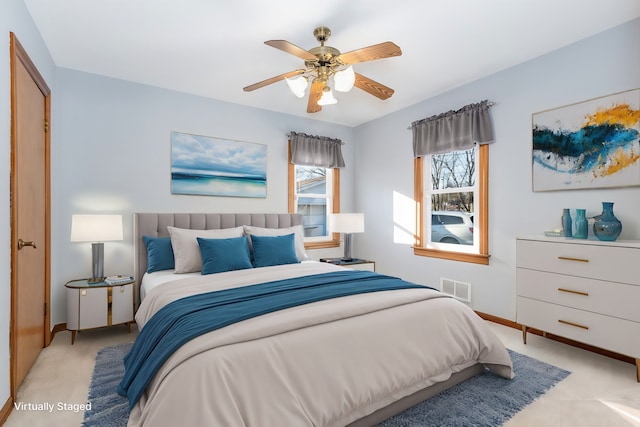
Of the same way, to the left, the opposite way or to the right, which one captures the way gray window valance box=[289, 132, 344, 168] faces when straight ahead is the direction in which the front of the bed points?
the same way

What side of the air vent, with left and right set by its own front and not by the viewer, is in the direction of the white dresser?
left

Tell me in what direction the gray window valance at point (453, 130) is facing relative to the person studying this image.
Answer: facing the viewer and to the left of the viewer

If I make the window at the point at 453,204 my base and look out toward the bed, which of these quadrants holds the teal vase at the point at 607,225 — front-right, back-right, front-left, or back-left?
front-left

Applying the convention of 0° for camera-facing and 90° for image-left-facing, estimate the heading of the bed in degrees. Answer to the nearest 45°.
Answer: approximately 315°

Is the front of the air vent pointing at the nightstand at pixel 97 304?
yes

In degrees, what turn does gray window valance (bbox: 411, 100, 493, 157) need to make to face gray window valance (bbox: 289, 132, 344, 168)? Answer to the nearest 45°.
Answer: approximately 45° to its right

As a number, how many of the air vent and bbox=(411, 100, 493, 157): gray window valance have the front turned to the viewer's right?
0

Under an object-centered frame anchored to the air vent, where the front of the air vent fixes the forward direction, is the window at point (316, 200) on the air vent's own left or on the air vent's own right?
on the air vent's own right

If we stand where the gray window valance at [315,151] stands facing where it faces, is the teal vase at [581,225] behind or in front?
in front

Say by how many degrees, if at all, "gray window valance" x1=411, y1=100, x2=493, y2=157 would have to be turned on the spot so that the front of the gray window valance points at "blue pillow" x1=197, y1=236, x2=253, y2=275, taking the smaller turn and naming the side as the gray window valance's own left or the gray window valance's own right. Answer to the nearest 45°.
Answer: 0° — it already faces it

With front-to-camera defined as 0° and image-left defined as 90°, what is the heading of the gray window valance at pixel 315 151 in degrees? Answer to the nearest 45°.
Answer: approximately 315°

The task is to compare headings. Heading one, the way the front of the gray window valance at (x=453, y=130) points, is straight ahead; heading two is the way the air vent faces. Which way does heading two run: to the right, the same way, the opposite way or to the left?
the same way

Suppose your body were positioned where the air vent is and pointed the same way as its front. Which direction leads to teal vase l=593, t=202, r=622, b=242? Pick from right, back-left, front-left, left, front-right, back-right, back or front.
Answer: left

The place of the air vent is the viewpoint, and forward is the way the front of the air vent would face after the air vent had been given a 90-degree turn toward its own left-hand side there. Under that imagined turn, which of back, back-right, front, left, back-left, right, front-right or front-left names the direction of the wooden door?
right

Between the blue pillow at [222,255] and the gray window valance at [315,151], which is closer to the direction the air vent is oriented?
the blue pillow
